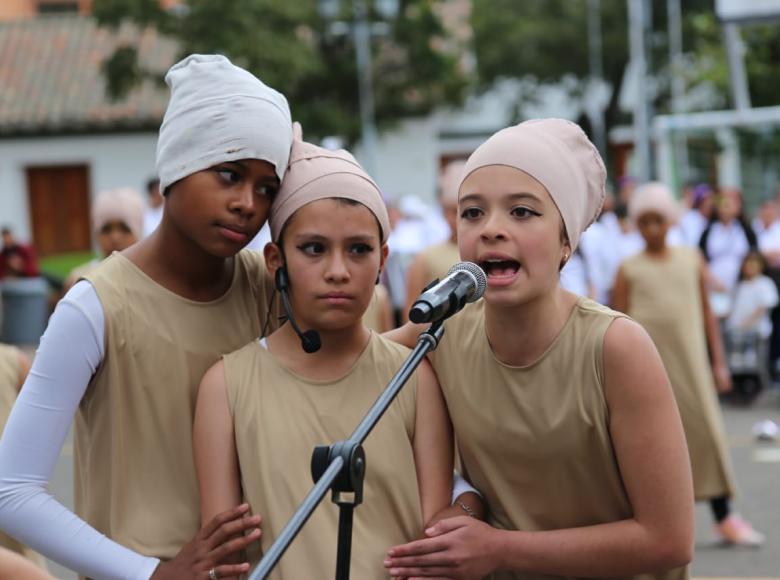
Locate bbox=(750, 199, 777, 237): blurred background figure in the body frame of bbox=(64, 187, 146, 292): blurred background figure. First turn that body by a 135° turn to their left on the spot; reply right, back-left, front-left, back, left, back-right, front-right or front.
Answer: front

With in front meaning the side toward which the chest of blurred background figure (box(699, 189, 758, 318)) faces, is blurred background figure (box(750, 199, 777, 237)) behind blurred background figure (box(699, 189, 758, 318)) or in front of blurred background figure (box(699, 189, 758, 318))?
behind

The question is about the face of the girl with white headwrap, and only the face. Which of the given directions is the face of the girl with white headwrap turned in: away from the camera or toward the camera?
toward the camera

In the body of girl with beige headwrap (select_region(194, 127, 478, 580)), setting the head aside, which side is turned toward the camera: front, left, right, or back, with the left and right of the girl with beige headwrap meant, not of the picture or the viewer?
front

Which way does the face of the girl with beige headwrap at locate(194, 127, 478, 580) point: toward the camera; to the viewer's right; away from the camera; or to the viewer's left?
toward the camera

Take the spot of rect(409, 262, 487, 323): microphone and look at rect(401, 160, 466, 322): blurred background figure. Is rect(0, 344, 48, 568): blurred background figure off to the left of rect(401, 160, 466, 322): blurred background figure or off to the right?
left

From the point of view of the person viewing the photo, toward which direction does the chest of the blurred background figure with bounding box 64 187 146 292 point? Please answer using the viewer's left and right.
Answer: facing the viewer

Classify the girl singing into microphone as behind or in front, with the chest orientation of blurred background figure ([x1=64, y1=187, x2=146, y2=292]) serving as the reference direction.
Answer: in front

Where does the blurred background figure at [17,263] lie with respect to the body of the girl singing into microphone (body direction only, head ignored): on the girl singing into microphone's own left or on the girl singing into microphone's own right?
on the girl singing into microphone's own right

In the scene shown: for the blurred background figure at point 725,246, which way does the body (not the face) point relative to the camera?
toward the camera

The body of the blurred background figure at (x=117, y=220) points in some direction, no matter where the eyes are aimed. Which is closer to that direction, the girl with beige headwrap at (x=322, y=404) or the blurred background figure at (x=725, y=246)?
the girl with beige headwrap
